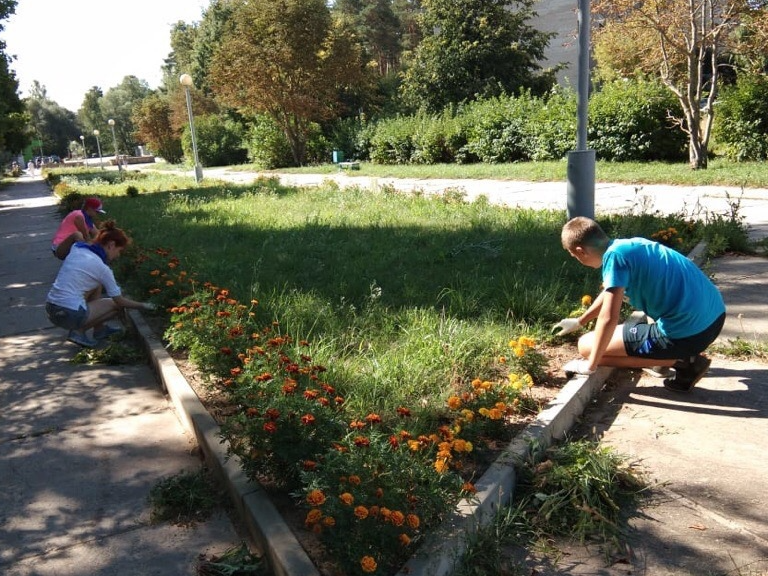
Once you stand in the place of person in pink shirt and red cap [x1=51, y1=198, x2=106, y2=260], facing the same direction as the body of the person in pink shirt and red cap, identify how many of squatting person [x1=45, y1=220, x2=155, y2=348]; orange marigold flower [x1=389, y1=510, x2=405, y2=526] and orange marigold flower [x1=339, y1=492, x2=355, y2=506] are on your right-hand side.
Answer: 3

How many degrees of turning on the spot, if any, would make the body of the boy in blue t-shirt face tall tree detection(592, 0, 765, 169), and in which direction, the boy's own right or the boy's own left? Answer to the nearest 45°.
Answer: approximately 90° to the boy's own right

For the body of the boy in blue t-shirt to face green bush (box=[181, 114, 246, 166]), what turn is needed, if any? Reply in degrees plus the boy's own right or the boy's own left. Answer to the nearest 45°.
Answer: approximately 45° to the boy's own right

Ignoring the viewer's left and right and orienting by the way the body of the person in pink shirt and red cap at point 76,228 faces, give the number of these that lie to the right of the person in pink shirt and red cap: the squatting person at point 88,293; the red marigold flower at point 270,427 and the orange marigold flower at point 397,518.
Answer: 3

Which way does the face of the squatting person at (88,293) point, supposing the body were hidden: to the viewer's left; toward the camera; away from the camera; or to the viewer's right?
to the viewer's right

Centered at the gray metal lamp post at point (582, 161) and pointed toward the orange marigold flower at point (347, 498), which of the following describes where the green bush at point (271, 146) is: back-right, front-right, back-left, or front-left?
back-right

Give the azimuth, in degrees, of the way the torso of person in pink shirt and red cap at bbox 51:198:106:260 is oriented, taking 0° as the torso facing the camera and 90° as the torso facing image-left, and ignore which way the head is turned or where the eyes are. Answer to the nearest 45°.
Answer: approximately 270°

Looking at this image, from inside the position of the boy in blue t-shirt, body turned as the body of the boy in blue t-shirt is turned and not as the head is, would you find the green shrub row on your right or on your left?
on your right

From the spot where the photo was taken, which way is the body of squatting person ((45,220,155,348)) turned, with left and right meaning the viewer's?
facing to the right of the viewer

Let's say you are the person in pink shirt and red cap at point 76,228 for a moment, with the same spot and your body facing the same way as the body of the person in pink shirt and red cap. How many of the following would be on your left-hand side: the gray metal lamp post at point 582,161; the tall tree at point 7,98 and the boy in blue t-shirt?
1

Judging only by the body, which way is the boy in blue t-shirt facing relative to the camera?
to the viewer's left

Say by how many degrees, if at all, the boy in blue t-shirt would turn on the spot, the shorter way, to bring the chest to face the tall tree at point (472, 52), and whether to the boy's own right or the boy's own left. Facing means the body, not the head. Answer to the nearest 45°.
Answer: approximately 90° to the boy's own right

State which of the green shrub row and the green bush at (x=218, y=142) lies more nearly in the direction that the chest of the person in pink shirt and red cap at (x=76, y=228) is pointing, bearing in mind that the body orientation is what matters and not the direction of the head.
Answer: the green shrub row

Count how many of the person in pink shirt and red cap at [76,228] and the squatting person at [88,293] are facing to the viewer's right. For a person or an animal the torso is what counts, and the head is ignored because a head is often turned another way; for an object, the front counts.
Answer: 2

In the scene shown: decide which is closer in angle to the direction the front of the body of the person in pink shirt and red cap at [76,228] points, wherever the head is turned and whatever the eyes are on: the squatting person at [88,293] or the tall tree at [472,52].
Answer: the tall tree

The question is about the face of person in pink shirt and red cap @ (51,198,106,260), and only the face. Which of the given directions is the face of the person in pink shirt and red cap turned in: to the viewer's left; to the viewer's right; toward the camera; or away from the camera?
to the viewer's right

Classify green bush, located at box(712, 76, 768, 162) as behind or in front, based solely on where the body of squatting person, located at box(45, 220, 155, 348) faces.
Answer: in front
